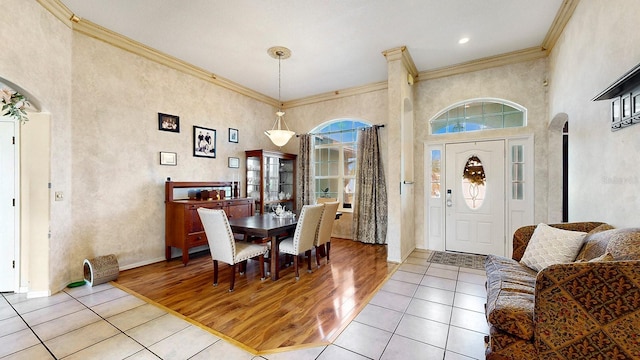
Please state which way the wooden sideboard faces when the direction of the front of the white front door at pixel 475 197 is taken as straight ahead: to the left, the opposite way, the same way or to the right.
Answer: to the left

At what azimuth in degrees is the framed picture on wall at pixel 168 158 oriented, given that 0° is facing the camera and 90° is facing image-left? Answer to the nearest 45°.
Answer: approximately 315°

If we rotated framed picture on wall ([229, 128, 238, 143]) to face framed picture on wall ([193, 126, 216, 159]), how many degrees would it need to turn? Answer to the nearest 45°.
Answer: approximately 90° to its right

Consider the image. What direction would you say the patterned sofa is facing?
to the viewer's left

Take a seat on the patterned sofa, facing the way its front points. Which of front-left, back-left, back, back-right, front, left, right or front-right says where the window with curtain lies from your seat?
front-right

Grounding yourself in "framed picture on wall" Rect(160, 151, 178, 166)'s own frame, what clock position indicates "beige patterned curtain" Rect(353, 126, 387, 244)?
The beige patterned curtain is roughly at 11 o'clock from the framed picture on wall.

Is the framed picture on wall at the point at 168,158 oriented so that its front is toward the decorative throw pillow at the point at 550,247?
yes

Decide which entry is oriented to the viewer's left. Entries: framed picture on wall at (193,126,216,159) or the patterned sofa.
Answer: the patterned sofa

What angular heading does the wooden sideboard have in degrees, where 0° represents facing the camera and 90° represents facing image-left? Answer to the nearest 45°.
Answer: approximately 315°

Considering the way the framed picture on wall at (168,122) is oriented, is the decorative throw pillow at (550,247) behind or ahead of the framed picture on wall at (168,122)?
ahead

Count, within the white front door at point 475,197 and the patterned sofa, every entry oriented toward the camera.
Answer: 1

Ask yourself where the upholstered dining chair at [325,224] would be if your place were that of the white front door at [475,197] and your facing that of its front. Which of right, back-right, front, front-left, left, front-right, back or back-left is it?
front-right

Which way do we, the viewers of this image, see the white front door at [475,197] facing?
facing the viewer

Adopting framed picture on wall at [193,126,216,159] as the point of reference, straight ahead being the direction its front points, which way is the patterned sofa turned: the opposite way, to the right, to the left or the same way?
the opposite way

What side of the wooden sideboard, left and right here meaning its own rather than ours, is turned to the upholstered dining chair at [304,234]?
front

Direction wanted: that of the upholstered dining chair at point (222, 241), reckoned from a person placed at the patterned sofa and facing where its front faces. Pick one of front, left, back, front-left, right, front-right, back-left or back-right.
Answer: front

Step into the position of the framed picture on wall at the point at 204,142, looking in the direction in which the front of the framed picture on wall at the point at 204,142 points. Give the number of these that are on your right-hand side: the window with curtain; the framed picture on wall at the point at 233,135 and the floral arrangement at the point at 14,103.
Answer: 1

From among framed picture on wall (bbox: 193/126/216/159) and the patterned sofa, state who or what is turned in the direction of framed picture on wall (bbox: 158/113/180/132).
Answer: the patterned sofa
